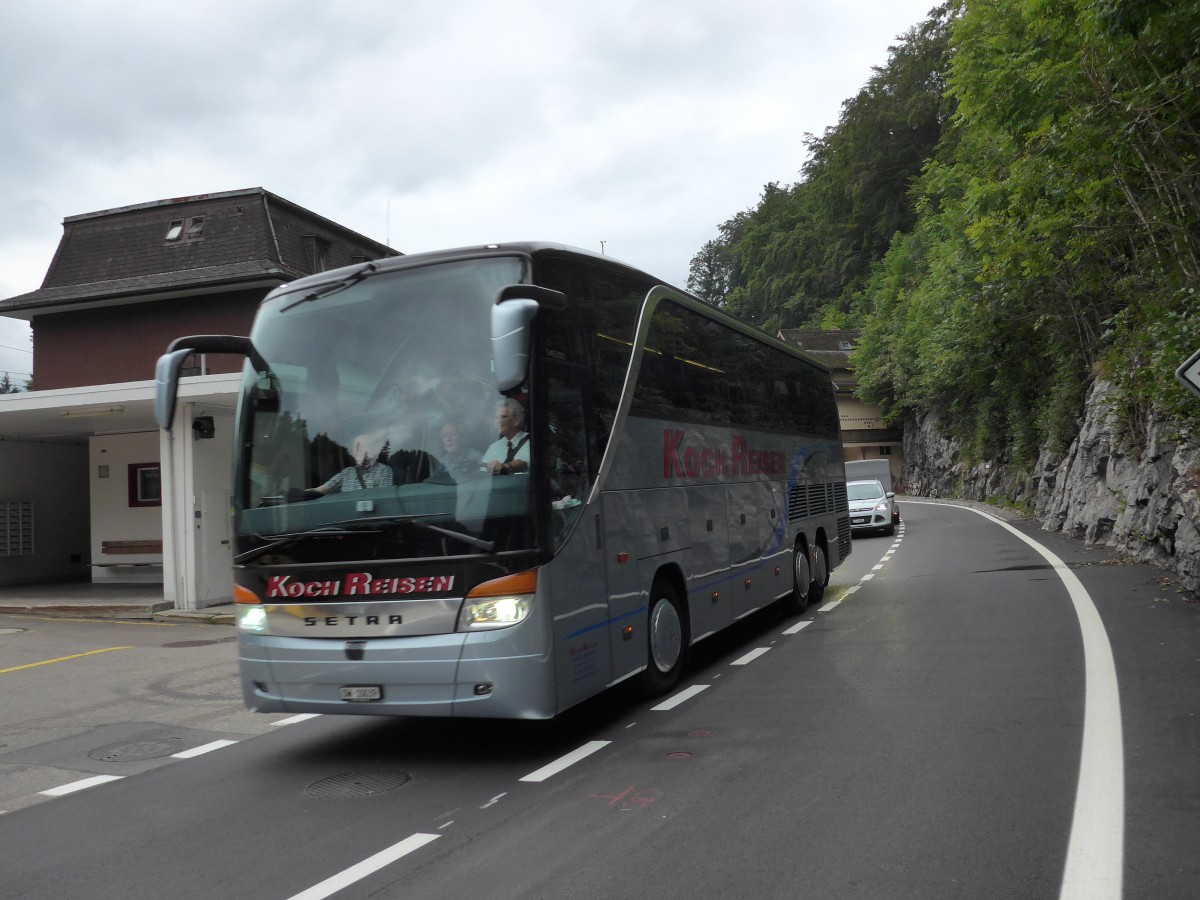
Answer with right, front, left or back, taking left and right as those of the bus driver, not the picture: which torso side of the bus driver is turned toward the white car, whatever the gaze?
back

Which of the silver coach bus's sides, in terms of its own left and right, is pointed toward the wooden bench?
right

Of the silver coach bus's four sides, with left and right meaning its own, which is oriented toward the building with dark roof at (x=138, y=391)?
right

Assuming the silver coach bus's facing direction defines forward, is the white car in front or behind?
behind

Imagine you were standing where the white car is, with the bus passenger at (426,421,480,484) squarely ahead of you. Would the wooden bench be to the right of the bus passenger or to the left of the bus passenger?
right

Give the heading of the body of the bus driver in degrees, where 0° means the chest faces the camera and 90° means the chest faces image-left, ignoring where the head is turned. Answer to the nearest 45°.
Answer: approximately 45°

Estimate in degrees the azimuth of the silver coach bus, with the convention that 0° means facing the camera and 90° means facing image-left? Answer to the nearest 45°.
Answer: approximately 45°

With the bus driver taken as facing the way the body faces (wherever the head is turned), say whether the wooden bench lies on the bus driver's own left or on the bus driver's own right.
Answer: on the bus driver's own right
